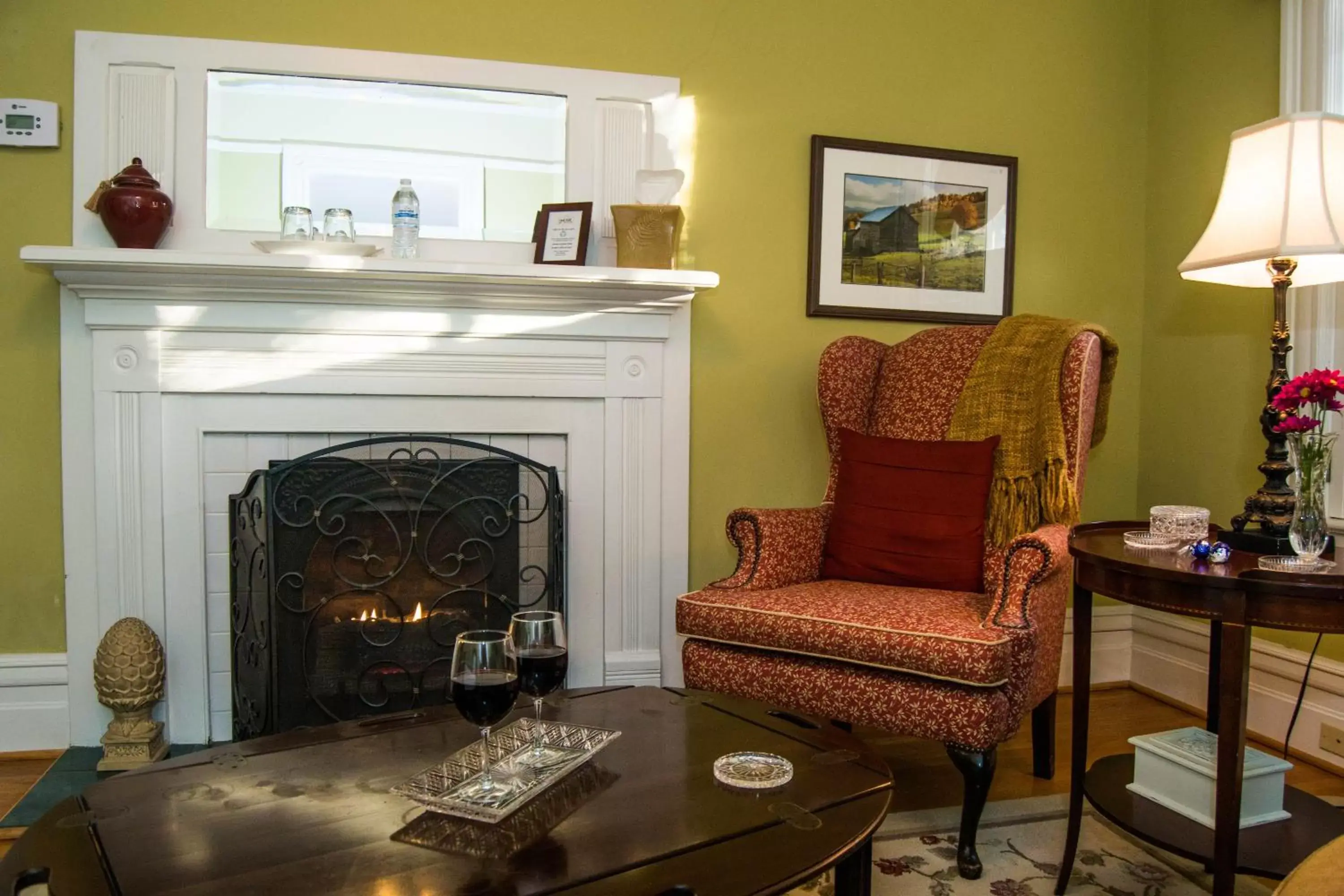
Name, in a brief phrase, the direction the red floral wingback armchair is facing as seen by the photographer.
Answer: facing the viewer and to the left of the viewer

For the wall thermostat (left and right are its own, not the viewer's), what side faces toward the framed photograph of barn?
left

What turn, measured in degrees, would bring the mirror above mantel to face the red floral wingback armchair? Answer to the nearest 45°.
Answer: approximately 45° to its left

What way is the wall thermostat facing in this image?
toward the camera

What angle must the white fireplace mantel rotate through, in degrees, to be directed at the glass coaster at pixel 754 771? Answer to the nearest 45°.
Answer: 0° — it already faces it

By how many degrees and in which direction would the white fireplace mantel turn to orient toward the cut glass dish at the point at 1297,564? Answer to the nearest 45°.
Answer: approximately 45° to its left

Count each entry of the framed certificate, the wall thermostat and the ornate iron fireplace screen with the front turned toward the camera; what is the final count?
3

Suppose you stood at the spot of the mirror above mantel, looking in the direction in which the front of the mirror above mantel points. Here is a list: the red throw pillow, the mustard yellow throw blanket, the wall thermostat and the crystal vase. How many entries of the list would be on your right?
1

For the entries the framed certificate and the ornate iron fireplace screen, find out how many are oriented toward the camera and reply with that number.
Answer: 2

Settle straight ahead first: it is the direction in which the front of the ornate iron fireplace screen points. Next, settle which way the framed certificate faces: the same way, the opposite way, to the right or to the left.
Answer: the same way

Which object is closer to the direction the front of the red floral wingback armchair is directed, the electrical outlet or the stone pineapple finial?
the stone pineapple finial

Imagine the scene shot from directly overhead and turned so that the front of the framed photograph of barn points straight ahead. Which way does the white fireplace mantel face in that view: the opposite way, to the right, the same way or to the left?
the same way

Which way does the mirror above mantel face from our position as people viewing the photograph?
facing the viewer

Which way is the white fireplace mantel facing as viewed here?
toward the camera
